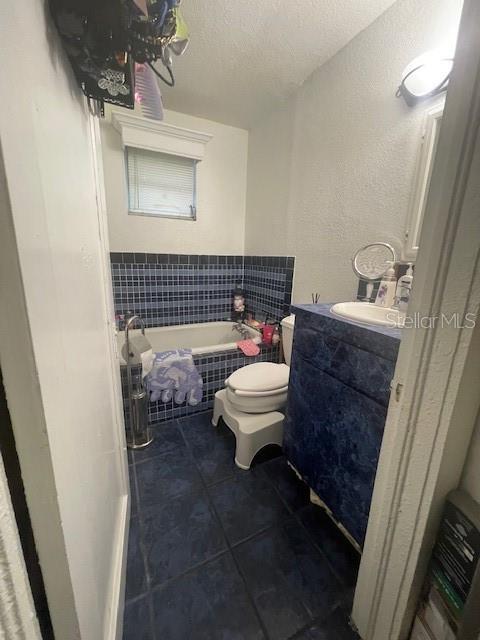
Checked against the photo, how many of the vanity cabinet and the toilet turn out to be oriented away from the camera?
0

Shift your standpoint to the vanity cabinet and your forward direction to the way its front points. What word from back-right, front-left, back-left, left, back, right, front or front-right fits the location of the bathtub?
right

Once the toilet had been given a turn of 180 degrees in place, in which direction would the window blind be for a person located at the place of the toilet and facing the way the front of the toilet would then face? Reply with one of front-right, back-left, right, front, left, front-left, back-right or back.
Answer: left

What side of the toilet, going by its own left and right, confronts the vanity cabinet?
left

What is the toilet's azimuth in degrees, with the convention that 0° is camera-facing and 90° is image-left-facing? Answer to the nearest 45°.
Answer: approximately 45°

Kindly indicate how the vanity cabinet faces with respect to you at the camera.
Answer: facing the viewer and to the left of the viewer

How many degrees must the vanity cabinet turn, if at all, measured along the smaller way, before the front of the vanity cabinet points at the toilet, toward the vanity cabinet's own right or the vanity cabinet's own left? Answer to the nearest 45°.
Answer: approximately 90° to the vanity cabinet's own right

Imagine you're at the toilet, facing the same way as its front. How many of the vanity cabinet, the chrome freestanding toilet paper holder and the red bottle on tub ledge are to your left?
1

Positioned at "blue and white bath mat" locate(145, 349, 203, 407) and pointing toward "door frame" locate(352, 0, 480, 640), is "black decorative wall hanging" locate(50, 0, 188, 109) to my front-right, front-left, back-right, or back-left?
front-right
